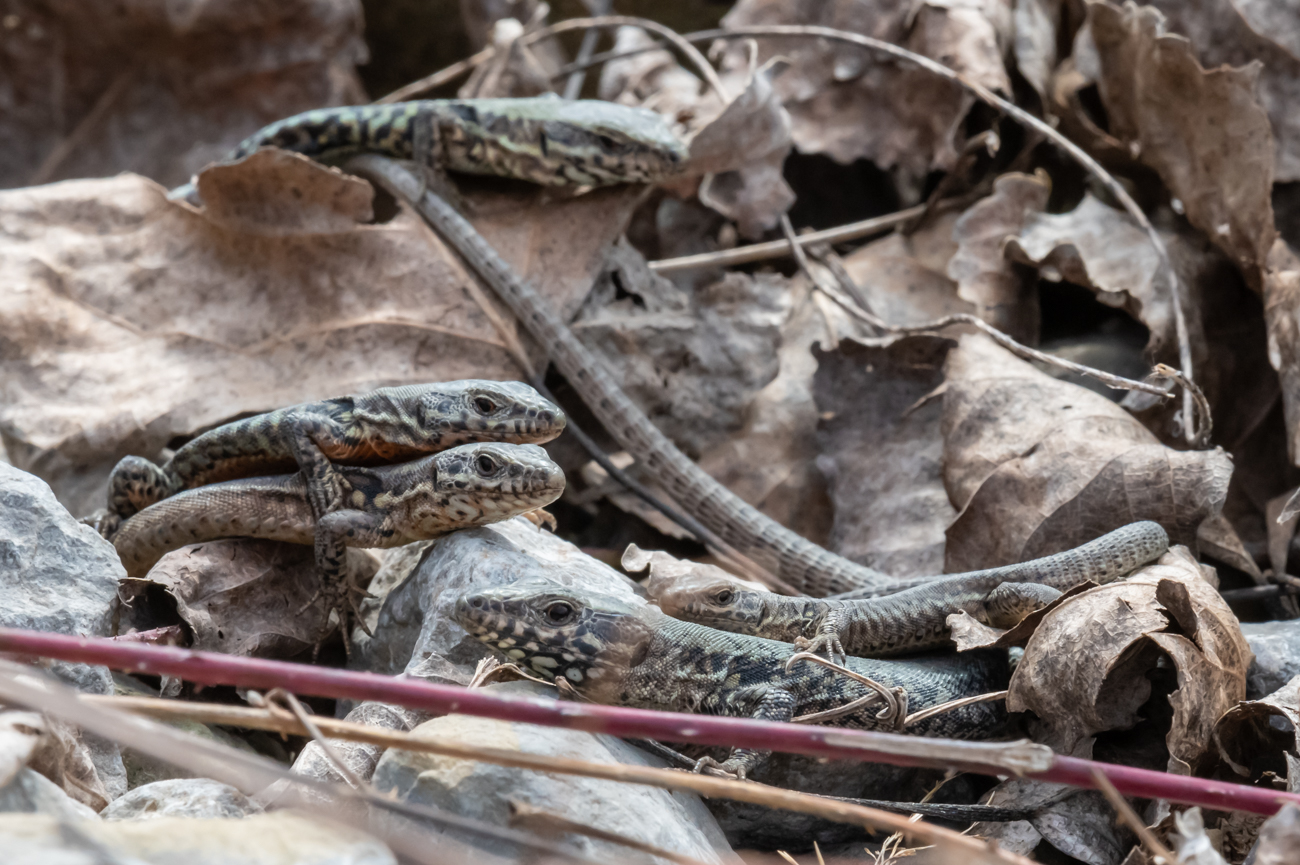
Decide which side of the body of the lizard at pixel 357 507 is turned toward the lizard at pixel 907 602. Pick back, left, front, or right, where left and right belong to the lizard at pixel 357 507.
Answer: front

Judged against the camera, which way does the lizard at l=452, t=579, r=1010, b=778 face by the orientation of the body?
to the viewer's left

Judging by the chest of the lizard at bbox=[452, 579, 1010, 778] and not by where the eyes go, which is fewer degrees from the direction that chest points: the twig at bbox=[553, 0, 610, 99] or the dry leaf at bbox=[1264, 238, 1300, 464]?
the twig

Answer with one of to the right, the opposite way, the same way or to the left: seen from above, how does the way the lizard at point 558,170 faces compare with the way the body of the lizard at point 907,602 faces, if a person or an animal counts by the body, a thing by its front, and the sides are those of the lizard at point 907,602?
the opposite way

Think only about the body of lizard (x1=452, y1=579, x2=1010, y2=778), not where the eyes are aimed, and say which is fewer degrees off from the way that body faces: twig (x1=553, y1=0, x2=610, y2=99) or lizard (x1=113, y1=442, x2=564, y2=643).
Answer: the lizard

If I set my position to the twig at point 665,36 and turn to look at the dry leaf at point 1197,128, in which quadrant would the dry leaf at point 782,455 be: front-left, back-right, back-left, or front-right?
front-right

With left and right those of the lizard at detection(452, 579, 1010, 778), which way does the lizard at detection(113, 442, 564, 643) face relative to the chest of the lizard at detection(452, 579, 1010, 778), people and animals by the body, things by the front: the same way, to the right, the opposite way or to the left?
the opposite way

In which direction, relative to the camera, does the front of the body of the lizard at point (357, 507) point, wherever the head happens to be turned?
to the viewer's right

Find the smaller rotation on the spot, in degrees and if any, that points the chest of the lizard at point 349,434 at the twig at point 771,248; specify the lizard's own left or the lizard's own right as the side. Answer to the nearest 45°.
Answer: approximately 45° to the lizard's own left

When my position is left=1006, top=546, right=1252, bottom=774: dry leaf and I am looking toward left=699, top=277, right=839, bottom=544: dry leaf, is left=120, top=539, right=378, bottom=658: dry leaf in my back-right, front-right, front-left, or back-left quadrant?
front-left

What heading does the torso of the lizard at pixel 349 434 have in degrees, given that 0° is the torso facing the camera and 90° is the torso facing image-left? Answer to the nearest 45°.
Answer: approximately 270°

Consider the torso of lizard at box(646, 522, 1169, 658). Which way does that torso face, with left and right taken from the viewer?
facing to the left of the viewer

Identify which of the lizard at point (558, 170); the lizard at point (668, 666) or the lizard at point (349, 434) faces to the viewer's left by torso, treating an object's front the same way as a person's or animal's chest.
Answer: the lizard at point (668, 666)
